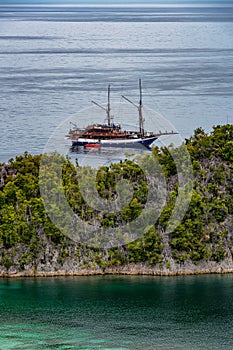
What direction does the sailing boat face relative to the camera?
to the viewer's right
